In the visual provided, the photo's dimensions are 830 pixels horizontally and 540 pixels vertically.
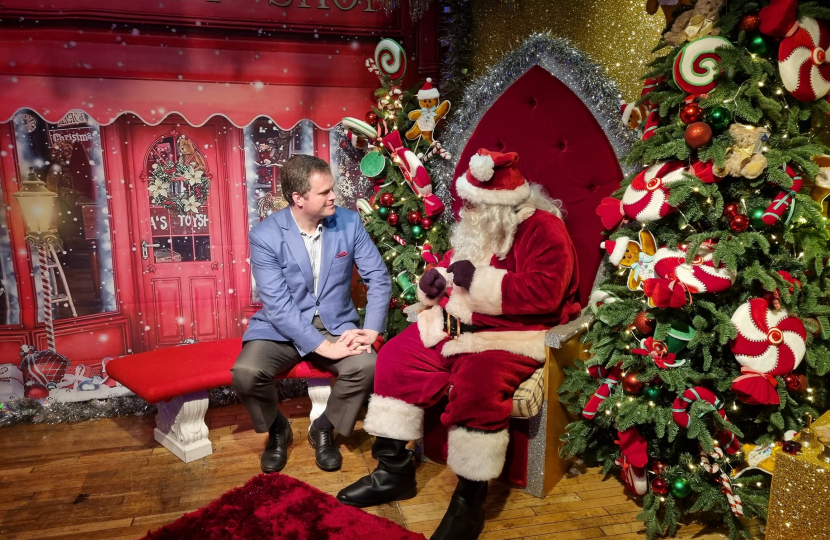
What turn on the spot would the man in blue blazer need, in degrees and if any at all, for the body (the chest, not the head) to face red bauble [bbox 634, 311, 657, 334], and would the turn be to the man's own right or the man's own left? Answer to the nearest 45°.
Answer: approximately 45° to the man's own left

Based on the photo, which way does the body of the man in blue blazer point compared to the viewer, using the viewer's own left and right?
facing the viewer

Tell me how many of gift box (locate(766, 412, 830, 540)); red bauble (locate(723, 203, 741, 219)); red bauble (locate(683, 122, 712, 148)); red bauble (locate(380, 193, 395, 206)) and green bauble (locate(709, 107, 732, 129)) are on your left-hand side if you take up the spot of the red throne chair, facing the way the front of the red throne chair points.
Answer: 4

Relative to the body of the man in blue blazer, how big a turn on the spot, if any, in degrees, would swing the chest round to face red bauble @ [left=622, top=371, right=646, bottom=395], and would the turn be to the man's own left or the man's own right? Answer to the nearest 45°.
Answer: approximately 45° to the man's own left

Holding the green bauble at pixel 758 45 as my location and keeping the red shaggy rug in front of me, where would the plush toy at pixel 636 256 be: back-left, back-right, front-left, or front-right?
front-right

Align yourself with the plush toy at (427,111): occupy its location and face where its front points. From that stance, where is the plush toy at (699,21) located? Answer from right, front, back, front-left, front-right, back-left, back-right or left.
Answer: front-left

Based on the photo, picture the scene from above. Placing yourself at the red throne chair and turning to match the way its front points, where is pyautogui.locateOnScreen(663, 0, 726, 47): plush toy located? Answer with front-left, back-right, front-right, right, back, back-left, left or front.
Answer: left

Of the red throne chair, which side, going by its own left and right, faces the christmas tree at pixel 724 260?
left

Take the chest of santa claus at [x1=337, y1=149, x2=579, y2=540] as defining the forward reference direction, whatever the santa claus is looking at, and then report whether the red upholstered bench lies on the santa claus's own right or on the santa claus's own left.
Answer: on the santa claus's own right

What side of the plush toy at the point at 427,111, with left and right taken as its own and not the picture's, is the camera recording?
front

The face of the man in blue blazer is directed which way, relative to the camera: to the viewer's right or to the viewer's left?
to the viewer's right
